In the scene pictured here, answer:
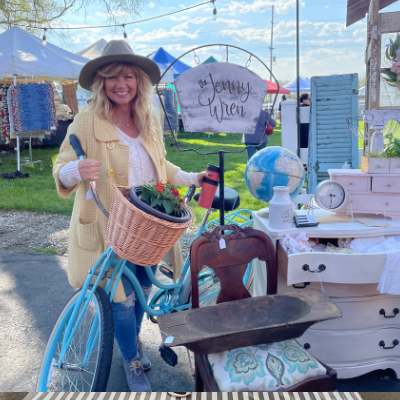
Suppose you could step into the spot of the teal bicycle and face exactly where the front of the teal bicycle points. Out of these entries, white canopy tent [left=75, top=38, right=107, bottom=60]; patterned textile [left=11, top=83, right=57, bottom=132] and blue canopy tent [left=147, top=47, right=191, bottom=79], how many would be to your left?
0

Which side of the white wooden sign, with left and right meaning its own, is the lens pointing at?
front

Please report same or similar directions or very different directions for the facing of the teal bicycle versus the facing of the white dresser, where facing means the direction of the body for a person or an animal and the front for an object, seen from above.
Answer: same or similar directions

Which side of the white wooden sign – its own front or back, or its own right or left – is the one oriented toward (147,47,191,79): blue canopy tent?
back

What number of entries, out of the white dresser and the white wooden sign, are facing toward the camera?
2

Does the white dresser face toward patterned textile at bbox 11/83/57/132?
no

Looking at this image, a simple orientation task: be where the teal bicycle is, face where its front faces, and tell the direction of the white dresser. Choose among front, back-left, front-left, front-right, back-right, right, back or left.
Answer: back-left

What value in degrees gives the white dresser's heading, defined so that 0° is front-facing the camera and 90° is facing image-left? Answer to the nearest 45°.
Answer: approximately 0°

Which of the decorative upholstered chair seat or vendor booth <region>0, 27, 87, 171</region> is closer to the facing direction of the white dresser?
the decorative upholstered chair seat

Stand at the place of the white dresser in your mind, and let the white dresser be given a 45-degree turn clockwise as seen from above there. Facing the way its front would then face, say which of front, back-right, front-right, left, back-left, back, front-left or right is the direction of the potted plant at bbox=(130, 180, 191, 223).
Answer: front

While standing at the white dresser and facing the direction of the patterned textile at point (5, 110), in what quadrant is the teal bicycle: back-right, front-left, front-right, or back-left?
front-left

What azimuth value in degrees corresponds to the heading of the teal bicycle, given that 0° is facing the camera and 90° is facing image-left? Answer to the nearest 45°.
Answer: approximately 45°

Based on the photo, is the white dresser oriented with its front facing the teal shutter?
no

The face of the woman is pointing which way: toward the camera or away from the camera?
toward the camera
